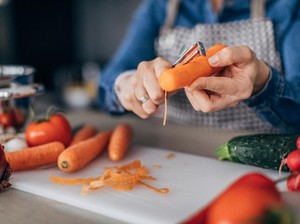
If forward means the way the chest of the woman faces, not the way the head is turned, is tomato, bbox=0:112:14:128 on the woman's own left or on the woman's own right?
on the woman's own right

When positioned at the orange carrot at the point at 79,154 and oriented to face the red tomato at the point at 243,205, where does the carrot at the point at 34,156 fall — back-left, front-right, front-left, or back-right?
back-right

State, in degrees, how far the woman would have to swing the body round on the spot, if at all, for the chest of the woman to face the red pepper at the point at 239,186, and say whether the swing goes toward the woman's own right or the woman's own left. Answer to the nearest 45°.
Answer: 0° — they already face it

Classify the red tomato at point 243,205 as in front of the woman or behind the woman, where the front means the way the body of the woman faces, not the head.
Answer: in front

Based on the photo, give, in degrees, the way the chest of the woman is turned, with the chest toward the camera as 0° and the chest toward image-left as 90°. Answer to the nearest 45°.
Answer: approximately 0°

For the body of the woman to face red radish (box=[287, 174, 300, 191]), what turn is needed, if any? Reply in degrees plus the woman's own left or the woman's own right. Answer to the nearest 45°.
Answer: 0° — they already face it

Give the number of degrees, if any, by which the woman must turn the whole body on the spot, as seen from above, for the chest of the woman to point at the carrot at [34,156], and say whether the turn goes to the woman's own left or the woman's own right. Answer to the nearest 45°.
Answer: approximately 45° to the woman's own right

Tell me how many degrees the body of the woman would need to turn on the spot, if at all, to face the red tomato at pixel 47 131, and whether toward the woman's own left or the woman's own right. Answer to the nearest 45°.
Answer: approximately 45° to the woman's own right
